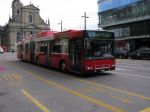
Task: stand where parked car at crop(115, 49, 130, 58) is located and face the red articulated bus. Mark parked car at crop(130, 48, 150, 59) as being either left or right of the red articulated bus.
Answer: left

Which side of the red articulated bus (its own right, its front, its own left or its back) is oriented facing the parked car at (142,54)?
left

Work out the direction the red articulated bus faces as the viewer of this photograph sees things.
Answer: facing the viewer and to the right of the viewer
